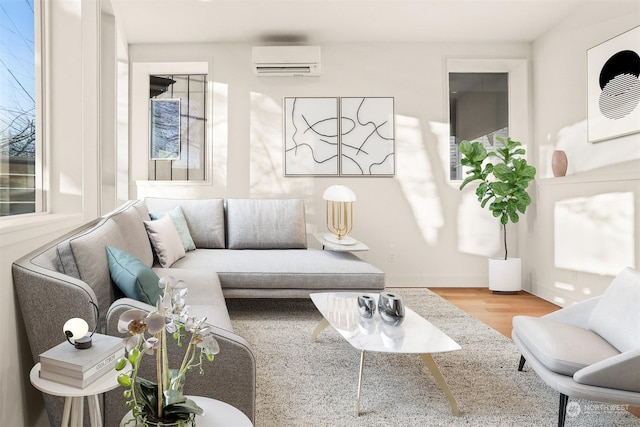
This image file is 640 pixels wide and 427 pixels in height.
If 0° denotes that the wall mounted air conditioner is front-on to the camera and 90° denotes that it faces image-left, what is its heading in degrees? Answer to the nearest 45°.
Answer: approximately 0°

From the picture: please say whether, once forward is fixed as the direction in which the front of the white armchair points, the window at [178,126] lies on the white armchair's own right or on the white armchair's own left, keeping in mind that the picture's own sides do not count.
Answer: on the white armchair's own right

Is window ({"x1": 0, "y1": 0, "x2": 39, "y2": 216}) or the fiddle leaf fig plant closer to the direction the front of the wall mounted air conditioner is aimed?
the window

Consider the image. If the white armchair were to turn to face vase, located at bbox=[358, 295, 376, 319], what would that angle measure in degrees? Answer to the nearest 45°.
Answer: approximately 45° to its right

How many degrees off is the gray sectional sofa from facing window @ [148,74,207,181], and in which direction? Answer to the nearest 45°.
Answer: approximately 135° to its left

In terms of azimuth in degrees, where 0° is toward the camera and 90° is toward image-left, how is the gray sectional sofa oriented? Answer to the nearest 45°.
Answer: approximately 315°

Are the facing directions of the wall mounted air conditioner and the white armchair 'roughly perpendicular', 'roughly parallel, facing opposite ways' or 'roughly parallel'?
roughly perpendicular

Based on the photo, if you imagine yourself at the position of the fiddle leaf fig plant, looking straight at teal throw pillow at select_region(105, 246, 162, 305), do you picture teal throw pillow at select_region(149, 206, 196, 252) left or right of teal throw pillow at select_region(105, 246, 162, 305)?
right

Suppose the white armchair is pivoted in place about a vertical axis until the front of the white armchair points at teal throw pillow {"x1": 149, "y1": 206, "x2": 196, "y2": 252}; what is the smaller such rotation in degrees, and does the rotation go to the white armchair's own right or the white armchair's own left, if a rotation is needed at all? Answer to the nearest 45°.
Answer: approximately 45° to the white armchair's own right
